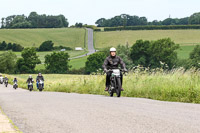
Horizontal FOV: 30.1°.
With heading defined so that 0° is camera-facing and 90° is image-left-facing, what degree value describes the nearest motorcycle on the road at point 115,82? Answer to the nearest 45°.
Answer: approximately 0°
